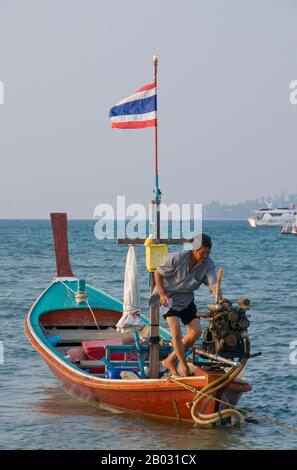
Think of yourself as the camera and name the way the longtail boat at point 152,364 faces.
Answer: facing away from the viewer and to the left of the viewer

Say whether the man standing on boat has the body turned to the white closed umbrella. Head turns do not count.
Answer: no
